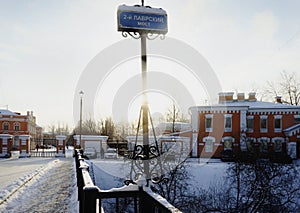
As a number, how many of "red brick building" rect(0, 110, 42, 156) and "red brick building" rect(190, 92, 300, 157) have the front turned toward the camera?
2

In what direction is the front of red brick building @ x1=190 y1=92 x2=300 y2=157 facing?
toward the camera

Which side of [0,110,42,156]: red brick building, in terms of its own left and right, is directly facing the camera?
front

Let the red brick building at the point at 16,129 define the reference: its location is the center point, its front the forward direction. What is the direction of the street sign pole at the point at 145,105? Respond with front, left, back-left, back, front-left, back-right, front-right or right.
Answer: front

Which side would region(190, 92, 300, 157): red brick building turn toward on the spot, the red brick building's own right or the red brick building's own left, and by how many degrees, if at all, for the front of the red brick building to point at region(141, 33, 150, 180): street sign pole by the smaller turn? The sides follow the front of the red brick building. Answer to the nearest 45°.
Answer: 0° — it already faces it

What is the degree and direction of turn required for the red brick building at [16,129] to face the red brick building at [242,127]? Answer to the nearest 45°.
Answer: approximately 45° to its left

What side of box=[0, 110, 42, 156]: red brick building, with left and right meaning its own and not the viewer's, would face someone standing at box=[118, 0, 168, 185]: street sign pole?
front

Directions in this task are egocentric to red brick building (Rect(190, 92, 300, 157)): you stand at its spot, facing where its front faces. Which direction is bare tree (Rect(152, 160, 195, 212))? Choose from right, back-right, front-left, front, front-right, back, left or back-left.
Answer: front

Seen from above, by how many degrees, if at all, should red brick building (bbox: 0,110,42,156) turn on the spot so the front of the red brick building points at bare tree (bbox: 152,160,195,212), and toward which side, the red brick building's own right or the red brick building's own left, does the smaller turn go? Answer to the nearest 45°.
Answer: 0° — it already faces it

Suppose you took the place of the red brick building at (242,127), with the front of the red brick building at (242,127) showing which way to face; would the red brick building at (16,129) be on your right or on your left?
on your right

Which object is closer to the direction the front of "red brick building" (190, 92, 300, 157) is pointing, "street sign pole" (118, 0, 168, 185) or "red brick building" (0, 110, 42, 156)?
the street sign pole

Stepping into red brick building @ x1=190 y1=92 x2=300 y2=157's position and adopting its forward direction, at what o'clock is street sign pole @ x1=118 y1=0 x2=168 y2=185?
The street sign pole is roughly at 12 o'clock from the red brick building.
